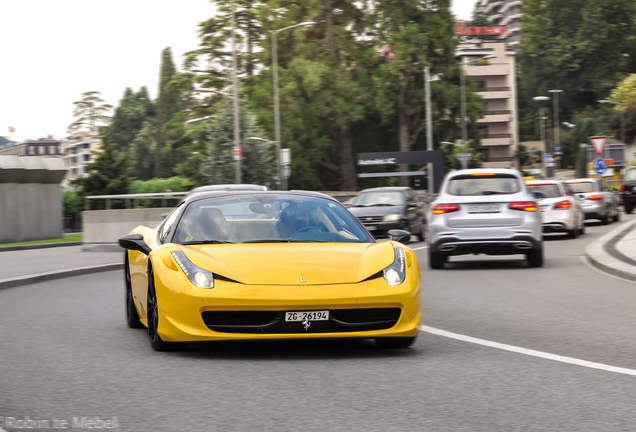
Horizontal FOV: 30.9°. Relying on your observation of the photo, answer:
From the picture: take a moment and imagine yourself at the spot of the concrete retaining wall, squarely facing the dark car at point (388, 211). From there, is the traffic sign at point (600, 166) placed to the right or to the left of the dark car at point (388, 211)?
left

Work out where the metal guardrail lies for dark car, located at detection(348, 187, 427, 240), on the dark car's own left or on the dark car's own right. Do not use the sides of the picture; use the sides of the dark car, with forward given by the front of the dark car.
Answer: on the dark car's own right

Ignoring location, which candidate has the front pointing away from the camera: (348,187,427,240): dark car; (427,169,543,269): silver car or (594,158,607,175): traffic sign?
the silver car

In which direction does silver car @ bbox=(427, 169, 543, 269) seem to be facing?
away from the camera

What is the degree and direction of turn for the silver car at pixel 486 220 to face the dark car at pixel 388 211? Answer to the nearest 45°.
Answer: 0° — it already faces it

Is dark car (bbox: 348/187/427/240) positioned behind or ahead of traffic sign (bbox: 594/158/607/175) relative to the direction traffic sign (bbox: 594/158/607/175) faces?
ahead

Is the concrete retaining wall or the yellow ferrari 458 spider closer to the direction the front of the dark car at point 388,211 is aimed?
the yellow ferrari 458 spider

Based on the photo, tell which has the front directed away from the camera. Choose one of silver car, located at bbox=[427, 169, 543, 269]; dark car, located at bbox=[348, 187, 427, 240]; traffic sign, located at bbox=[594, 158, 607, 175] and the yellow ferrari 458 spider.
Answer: the silver car

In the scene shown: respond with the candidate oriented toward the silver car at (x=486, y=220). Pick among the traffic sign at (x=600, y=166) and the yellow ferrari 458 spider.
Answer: the traffic sign

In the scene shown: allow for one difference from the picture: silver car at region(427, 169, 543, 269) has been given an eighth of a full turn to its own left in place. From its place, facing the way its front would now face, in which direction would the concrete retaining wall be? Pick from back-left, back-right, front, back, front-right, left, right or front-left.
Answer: front

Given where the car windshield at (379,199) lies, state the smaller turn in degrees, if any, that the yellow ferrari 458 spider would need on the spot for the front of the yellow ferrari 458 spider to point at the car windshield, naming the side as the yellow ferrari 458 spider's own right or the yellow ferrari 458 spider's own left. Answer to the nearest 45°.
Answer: approximately 180°

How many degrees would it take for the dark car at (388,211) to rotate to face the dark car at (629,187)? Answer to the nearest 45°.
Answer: approximately 180°

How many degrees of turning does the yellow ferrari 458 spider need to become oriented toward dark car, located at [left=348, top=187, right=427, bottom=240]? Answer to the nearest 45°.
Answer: approximately 180°

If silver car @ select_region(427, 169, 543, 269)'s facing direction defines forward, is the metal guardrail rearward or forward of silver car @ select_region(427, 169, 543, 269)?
forward

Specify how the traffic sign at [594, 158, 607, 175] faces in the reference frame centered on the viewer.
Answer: facing the viewer

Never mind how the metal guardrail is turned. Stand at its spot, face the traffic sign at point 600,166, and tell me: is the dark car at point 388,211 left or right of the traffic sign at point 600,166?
right

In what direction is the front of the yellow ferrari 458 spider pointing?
toward the camera

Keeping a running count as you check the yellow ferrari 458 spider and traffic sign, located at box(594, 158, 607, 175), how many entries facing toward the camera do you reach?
2
